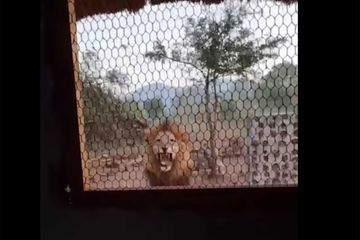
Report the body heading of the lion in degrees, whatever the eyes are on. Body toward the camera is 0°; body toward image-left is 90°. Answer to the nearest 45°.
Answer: approximately 0°
